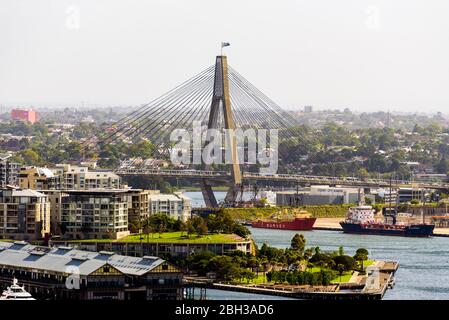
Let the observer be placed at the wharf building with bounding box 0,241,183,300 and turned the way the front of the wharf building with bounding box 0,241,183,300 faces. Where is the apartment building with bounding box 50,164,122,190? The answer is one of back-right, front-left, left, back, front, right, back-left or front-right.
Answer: back-left

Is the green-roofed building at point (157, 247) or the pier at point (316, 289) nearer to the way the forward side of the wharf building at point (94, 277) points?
the pier

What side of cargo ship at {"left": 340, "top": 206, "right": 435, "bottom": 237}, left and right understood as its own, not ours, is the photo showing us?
right

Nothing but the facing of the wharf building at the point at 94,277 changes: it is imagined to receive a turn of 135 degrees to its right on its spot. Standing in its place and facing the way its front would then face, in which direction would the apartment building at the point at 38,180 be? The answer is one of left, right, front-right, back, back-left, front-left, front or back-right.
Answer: right

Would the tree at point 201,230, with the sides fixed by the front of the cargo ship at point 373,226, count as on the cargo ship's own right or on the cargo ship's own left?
on the cargo ship's own right
